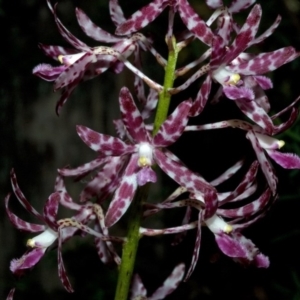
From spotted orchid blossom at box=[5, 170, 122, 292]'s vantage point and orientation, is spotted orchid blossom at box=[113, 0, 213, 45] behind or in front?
behind
